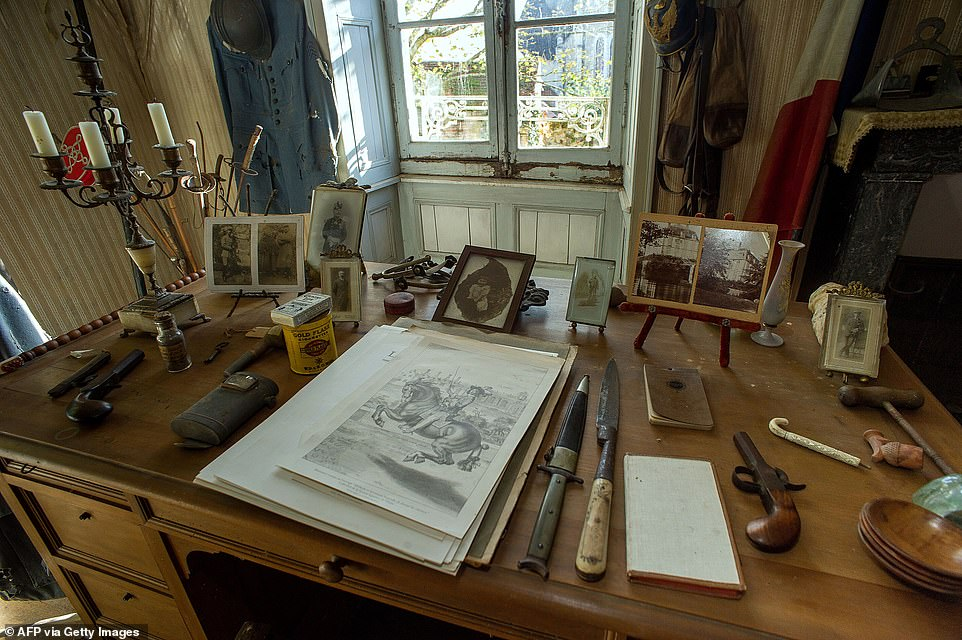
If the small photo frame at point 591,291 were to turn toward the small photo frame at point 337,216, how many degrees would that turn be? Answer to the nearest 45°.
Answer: approximately 90° to its right

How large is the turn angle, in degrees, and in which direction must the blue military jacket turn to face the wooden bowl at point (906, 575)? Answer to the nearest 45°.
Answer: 0° — it already faces it

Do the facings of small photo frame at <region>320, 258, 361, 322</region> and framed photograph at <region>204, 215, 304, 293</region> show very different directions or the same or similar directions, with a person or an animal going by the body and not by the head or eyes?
same or similar directions

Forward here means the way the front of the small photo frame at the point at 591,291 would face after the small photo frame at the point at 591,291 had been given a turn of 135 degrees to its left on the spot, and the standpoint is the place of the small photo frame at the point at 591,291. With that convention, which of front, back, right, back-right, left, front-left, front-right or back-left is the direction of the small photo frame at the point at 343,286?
back-left

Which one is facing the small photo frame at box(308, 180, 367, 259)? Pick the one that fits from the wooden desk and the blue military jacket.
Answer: the blue military jacket

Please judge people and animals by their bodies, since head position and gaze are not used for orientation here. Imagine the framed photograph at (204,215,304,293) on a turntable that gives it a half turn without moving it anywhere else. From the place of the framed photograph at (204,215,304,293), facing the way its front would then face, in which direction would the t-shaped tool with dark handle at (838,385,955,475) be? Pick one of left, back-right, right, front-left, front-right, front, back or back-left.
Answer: back-right

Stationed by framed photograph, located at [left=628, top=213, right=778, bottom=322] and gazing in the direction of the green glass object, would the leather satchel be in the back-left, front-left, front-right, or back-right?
back-left

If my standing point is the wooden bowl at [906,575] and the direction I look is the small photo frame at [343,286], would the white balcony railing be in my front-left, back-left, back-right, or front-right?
front-right

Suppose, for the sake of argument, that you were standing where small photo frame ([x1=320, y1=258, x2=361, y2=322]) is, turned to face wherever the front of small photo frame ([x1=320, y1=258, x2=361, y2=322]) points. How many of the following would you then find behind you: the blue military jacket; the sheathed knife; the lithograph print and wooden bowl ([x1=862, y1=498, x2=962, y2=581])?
1

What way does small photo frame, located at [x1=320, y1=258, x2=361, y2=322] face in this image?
toward the camera

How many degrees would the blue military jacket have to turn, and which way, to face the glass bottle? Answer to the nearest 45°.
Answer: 0° — it already faces it

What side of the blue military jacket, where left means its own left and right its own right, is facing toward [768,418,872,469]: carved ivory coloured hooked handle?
front

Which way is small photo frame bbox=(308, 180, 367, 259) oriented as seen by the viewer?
toward the camera

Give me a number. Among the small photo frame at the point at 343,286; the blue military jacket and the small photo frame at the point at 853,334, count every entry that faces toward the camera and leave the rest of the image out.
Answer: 3

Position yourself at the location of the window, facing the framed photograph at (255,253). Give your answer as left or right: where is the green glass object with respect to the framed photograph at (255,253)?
left
